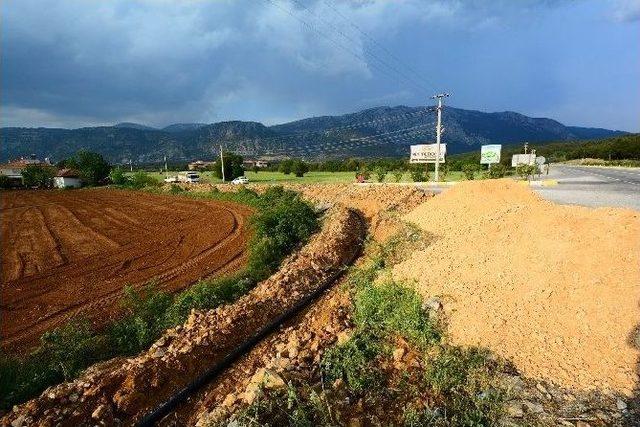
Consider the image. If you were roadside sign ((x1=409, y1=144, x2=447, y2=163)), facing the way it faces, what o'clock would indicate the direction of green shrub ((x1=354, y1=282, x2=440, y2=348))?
The green shrub is roughly at 12 o'clock from the roadside sign.

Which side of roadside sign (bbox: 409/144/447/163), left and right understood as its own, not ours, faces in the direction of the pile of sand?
front

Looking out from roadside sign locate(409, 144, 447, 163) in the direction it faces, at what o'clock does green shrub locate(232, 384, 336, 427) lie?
The green shrub is roughly at 12 o'clock from the roadside sign.

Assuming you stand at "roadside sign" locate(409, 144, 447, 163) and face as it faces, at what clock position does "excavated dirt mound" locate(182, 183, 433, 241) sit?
The excavated dirt mound is roughly at 12 o'clock from the roadside sign.

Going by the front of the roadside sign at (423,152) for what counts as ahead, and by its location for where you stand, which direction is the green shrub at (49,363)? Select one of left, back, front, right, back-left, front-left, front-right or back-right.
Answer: front

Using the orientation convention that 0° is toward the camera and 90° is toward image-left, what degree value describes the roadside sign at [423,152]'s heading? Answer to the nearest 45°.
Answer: approximately 0°

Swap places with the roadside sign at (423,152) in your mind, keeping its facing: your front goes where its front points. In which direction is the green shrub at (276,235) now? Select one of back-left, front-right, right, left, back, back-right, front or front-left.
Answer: front
